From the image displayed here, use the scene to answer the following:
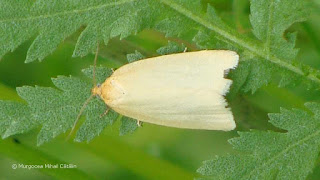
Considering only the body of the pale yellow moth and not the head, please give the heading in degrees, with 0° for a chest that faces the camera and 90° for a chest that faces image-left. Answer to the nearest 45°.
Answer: approximately 90°

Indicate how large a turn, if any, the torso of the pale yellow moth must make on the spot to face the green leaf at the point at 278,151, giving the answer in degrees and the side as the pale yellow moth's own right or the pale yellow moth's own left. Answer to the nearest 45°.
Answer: approximately 135° to the pale yellow moth's own left
